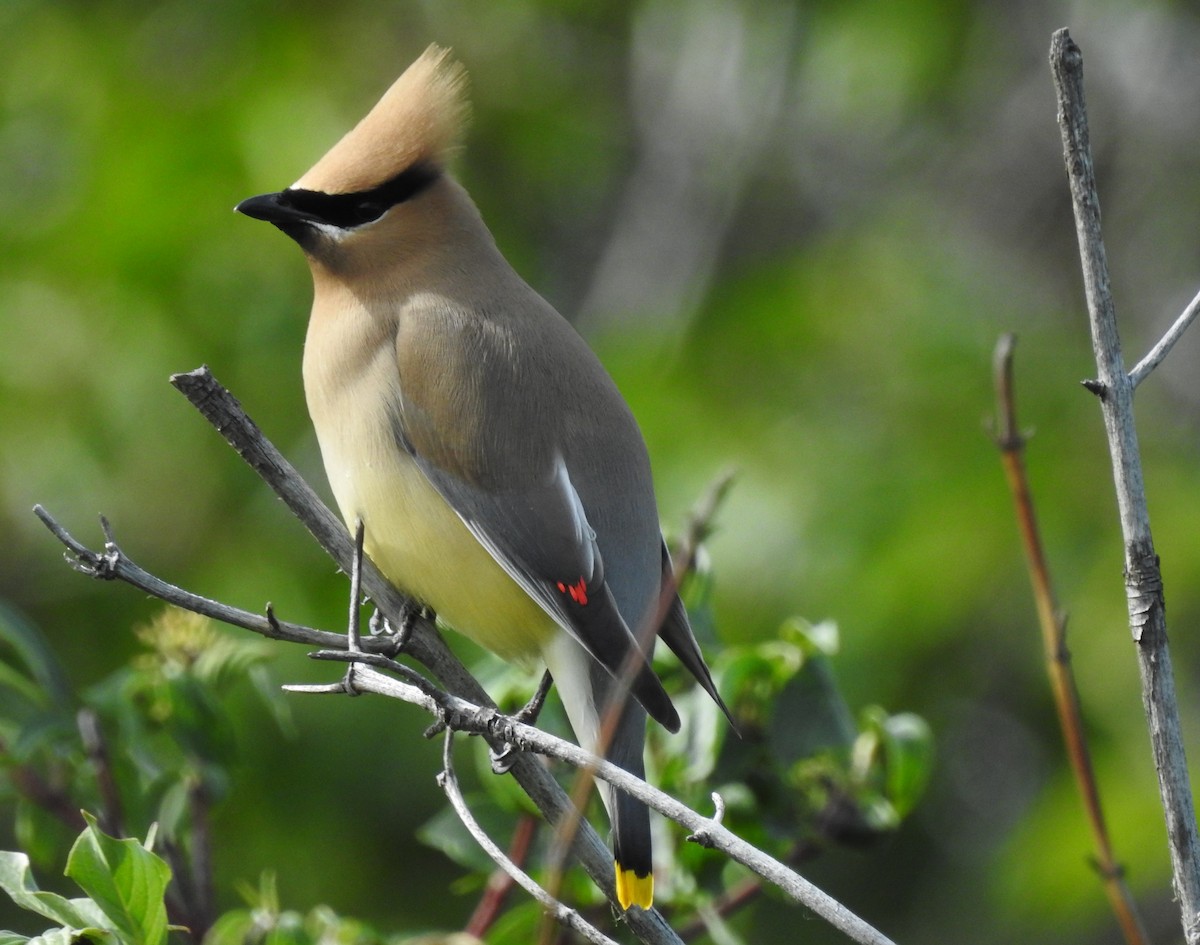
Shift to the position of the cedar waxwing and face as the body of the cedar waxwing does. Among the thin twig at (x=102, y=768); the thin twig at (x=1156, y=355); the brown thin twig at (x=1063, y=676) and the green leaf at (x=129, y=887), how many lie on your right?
2

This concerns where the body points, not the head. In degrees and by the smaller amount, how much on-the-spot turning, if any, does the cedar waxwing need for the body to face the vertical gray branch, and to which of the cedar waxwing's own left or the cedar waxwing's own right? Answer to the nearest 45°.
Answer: approximately 135° to the cedar waxwing's own left

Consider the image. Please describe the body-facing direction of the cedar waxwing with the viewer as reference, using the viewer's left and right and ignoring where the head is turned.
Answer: facing to the left of the viewer

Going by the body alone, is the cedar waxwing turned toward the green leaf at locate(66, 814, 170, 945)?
yes

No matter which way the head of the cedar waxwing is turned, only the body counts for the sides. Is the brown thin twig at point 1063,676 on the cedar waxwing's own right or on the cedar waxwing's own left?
on the cedar waxwing's own left

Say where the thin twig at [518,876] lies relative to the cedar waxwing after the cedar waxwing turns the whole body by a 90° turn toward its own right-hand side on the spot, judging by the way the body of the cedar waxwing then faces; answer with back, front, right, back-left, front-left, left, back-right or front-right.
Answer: back
